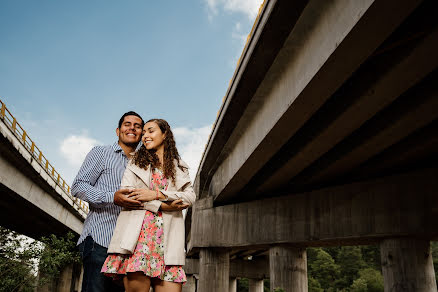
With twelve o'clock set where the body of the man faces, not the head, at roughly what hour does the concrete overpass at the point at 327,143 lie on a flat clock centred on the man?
The concrete overpass is roughly at 9 o'clock from the man.

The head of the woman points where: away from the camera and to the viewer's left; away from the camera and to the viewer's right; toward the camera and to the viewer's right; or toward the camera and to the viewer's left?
toward the camera and to the viewer's left

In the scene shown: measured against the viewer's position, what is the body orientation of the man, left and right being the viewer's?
facing the viewer and to the right of the viewer

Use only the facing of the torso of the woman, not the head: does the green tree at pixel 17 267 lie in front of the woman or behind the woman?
behind

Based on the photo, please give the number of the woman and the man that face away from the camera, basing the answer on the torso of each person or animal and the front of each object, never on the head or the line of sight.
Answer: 0

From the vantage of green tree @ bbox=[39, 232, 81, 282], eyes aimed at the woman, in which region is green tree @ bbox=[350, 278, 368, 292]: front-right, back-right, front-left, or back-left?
back-left

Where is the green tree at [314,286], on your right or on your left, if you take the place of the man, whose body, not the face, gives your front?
on your left

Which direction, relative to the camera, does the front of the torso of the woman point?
toward the camera
